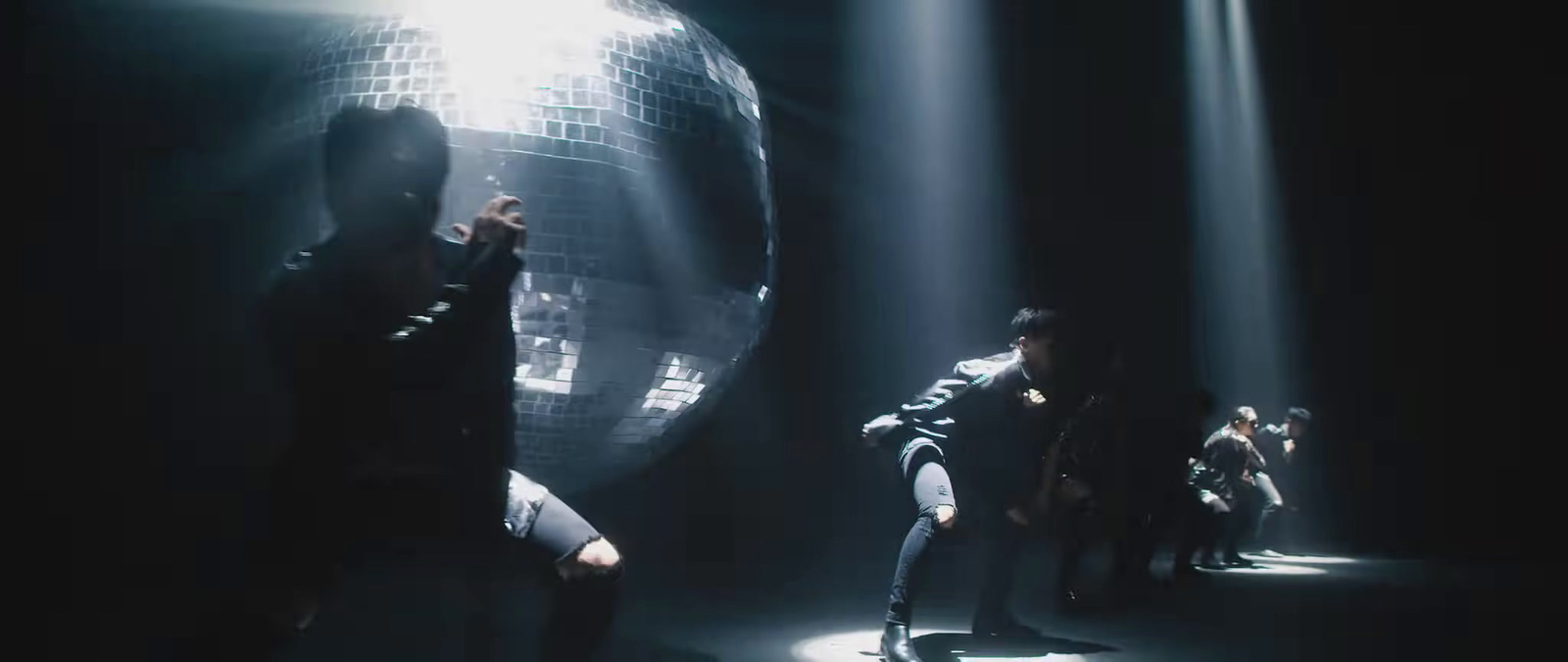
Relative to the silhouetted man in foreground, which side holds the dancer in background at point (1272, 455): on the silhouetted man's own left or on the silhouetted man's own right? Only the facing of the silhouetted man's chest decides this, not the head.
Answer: on the silhouetted man's own left

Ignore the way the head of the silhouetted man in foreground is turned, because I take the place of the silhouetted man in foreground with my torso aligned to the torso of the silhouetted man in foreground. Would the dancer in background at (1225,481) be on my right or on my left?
on my left
